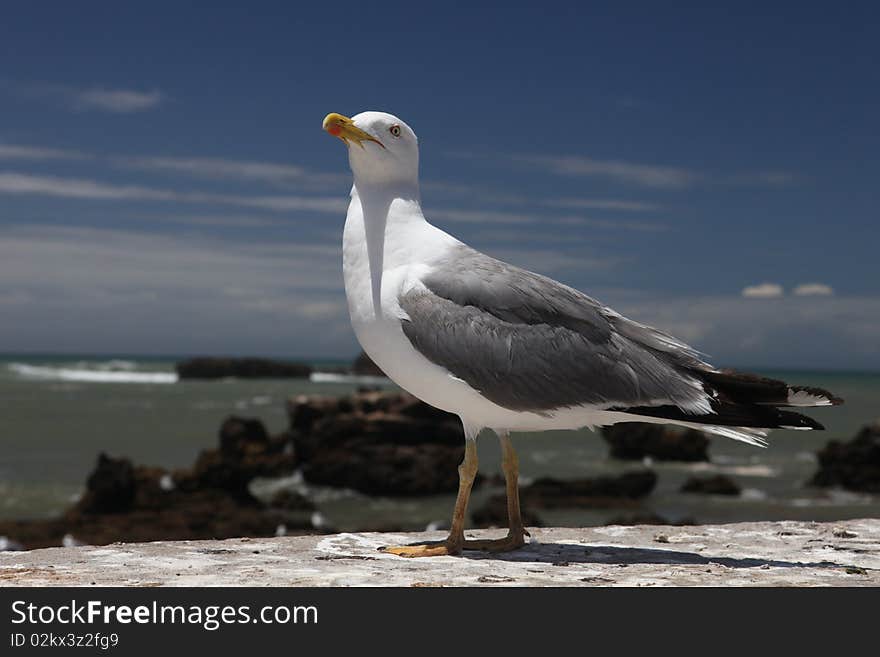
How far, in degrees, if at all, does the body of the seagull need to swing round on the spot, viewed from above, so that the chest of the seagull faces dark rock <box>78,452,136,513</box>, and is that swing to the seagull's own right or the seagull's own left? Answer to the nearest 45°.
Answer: approximately 45° to the seagull's own right

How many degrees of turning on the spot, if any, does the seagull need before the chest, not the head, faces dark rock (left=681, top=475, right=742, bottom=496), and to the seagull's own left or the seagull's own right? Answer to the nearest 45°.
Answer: approximately 90° to the seagull's own right

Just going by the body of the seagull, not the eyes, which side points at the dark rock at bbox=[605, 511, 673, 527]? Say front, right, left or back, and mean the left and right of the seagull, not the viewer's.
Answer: right

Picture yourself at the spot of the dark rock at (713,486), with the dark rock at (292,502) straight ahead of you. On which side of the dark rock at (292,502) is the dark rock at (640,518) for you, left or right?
left

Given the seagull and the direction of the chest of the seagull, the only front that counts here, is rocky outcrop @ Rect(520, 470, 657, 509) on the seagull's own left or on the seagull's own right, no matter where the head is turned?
on the seagull's own right

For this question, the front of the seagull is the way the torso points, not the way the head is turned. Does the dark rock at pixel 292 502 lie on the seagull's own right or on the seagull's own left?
on the seagull's own right

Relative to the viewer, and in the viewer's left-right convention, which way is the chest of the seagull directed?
facing to the left of the viewer

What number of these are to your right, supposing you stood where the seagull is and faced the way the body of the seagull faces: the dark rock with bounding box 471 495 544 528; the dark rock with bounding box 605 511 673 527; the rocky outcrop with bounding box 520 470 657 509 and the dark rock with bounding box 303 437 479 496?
4

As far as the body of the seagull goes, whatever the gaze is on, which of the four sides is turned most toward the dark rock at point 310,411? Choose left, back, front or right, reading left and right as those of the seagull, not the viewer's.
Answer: right

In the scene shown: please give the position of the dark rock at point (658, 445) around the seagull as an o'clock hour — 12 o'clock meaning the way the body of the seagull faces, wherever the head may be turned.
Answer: The dark rock is roughly at 3 o'clock from the seagull.

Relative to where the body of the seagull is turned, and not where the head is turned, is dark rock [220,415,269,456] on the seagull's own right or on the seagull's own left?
on the seagull's own right

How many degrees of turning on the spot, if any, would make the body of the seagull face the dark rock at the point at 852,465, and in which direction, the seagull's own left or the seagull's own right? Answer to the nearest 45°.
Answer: approximately 90° to the seagull's own right

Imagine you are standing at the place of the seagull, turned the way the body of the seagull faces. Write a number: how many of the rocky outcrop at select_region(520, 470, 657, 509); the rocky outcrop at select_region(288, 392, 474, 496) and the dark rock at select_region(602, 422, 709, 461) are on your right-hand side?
3
